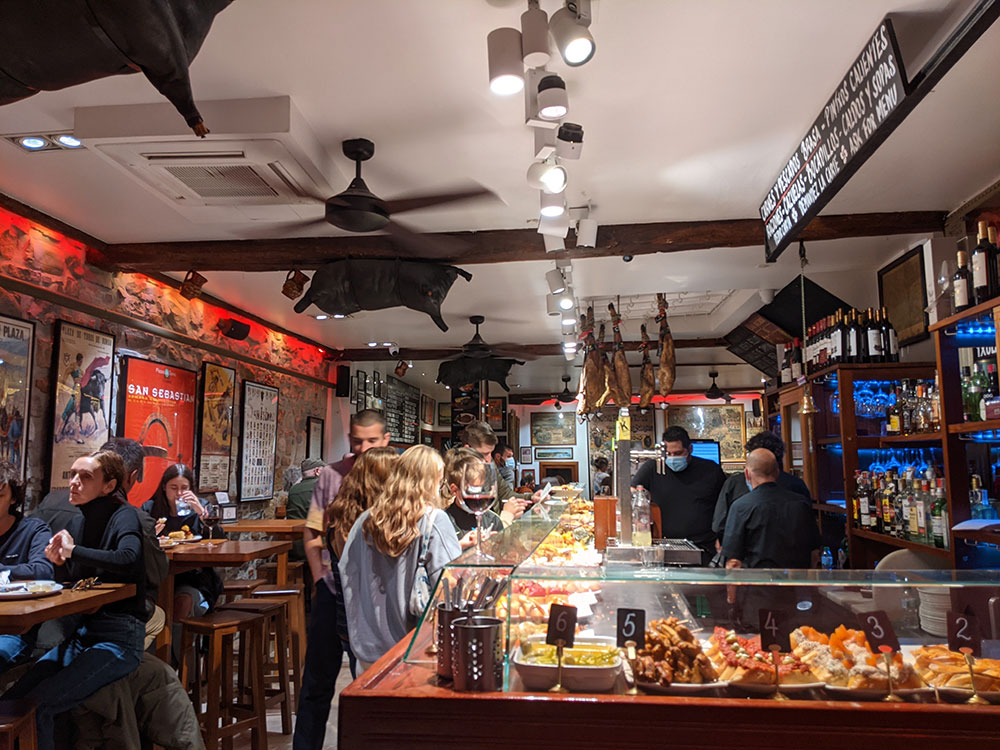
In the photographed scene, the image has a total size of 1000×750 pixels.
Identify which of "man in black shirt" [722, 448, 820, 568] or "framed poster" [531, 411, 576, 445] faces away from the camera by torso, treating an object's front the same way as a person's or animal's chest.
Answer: the man in black shirt

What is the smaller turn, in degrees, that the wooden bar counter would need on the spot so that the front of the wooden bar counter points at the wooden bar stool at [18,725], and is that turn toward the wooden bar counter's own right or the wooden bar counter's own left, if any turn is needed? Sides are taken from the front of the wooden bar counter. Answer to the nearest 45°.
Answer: approximately 90° to the wooden bar counter's own right

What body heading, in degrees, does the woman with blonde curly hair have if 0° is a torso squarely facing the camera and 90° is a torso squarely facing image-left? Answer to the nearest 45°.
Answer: approximately 225°

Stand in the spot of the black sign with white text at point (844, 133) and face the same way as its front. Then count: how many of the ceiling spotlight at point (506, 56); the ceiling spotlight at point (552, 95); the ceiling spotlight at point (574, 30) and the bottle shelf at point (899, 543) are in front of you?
3

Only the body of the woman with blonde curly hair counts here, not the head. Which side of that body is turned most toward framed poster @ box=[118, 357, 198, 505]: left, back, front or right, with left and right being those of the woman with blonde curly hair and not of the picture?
left

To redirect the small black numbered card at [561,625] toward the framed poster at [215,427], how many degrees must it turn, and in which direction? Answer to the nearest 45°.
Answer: approximately 135° to its right

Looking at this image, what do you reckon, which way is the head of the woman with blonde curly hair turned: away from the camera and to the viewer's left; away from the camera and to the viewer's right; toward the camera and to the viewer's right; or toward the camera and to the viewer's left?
away from the camera and to the viewer's right

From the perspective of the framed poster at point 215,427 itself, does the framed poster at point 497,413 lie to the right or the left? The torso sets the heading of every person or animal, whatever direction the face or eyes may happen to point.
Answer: on its left

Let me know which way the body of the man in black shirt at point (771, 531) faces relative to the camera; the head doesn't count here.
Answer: away from the camera

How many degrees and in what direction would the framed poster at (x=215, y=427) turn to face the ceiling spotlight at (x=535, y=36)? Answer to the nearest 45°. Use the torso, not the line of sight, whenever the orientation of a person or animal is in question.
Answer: approximately 45° to its right
